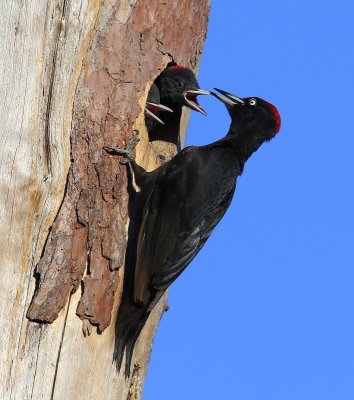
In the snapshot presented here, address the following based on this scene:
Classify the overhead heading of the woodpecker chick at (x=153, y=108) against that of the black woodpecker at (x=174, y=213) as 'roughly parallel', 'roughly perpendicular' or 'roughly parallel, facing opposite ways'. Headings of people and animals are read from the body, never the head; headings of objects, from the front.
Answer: roughly parallel, facing opposite ways

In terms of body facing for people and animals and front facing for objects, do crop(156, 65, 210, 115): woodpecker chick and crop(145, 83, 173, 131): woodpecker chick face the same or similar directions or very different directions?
same or similar directions

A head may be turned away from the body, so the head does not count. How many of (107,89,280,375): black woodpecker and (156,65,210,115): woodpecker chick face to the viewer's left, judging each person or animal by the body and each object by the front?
1

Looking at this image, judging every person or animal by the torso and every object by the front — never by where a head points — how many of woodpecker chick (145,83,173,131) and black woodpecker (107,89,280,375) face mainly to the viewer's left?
1

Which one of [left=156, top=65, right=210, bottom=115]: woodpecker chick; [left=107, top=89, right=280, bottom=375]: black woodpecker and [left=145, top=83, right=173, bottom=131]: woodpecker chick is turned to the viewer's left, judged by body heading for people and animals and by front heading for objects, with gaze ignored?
the black woodpecker

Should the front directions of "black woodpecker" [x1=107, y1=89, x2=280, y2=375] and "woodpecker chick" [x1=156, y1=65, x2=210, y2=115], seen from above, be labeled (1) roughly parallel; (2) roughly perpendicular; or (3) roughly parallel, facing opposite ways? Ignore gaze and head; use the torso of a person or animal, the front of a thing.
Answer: roughly parallel, facing opposite ways

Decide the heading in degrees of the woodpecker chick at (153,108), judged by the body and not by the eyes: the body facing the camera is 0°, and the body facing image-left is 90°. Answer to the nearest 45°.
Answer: approximately 270°

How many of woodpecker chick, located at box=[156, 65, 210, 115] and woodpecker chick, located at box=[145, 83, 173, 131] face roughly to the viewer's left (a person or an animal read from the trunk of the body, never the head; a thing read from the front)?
0

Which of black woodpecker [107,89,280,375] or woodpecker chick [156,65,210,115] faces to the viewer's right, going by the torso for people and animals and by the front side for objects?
the woodpecker chick

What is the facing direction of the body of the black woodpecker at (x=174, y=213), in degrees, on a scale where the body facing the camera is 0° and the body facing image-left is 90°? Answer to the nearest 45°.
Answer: approximately 90°

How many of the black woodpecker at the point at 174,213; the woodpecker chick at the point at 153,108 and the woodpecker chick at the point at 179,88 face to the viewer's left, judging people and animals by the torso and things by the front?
1

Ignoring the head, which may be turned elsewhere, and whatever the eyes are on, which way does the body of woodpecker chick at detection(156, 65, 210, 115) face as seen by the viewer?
to the viewer's right
